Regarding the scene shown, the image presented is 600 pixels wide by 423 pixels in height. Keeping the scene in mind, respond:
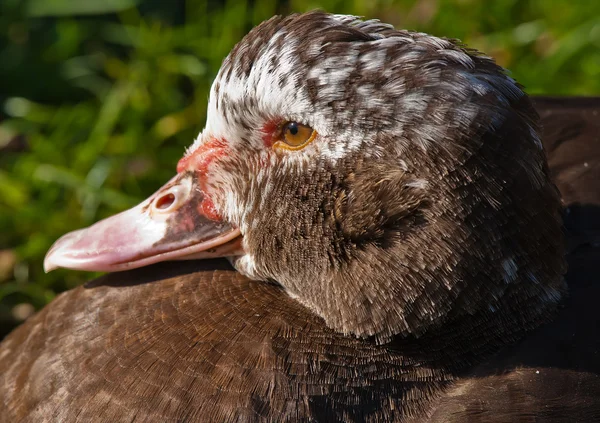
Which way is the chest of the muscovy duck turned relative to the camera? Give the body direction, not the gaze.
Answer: to the viewer's left
